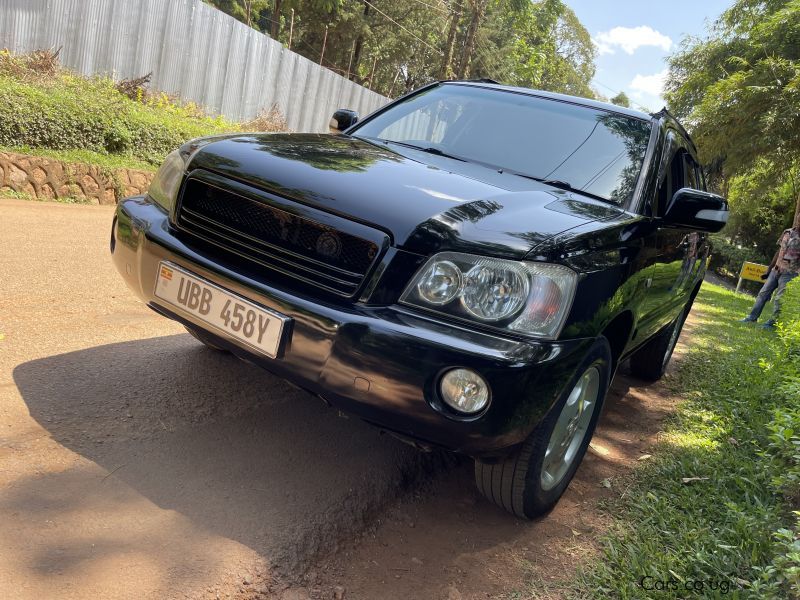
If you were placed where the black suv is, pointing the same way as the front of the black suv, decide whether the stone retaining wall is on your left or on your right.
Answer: on your right

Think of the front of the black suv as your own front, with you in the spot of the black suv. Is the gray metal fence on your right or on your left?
on your right

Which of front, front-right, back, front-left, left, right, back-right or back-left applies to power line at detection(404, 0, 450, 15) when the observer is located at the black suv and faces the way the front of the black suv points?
back-right

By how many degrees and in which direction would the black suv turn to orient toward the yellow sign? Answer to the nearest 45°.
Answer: approximately 180°

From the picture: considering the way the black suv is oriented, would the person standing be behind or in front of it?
behind

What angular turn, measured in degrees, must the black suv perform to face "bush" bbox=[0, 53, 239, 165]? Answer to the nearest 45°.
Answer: approximately 90° to its right

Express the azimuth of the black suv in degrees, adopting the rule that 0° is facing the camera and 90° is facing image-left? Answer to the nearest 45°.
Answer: approximately 45°
